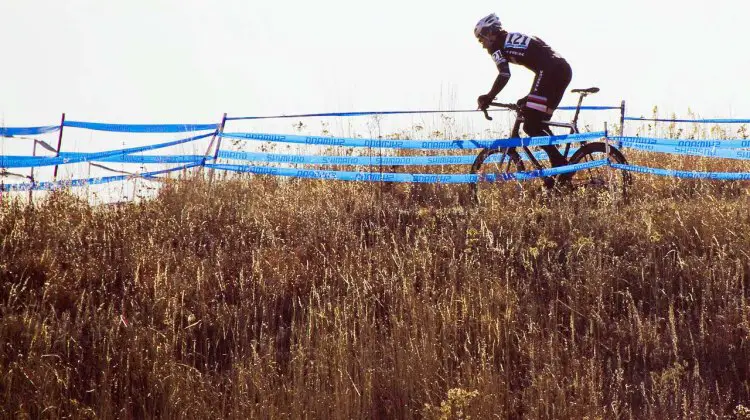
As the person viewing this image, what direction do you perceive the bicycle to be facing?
facing to the left of the viewer

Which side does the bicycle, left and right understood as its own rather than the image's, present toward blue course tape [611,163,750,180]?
back

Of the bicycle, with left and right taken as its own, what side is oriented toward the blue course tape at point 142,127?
front

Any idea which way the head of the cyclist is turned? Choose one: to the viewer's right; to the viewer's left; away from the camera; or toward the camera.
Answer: to the viewer's left

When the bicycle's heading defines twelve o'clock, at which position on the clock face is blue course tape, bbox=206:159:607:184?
The blue course tape is roughly at 12 o'clock from the bicycle.

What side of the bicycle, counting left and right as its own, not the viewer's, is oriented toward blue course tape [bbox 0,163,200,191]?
front

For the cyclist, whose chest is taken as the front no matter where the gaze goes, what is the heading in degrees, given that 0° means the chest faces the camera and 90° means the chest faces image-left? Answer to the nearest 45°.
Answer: approximately 90°

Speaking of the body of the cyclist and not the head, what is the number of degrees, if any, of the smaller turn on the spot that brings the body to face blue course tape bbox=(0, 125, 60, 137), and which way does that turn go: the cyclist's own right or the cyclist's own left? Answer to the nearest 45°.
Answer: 0° — they already face it

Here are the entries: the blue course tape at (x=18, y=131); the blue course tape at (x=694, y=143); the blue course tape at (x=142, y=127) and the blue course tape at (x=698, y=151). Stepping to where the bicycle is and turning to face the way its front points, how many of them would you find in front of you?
2

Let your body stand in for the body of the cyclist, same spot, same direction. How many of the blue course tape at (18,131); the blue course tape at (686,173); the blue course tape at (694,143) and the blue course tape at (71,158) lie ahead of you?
2

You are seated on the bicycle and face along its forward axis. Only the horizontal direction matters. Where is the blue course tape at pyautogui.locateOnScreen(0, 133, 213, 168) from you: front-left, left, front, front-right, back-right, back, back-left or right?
front
